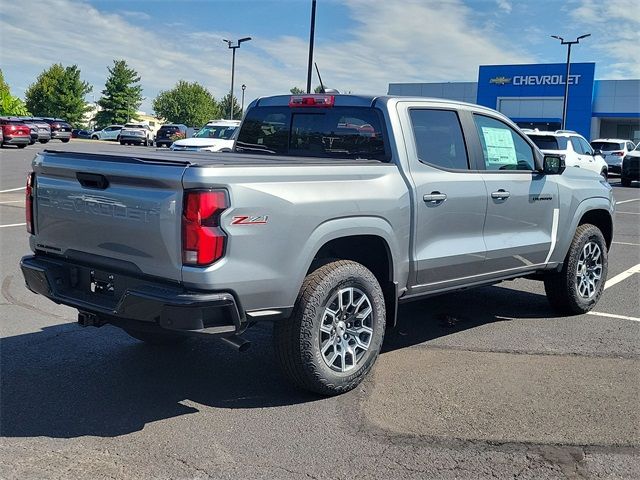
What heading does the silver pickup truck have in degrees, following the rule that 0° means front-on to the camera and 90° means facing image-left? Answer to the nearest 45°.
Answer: approximately 225°

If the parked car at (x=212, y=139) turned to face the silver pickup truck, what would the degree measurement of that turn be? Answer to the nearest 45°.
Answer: approximately 45° to its left

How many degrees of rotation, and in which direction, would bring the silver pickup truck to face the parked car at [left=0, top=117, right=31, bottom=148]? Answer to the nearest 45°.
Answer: approximately 90° to its left

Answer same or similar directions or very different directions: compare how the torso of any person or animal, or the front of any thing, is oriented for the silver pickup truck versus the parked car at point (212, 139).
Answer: very different directions
